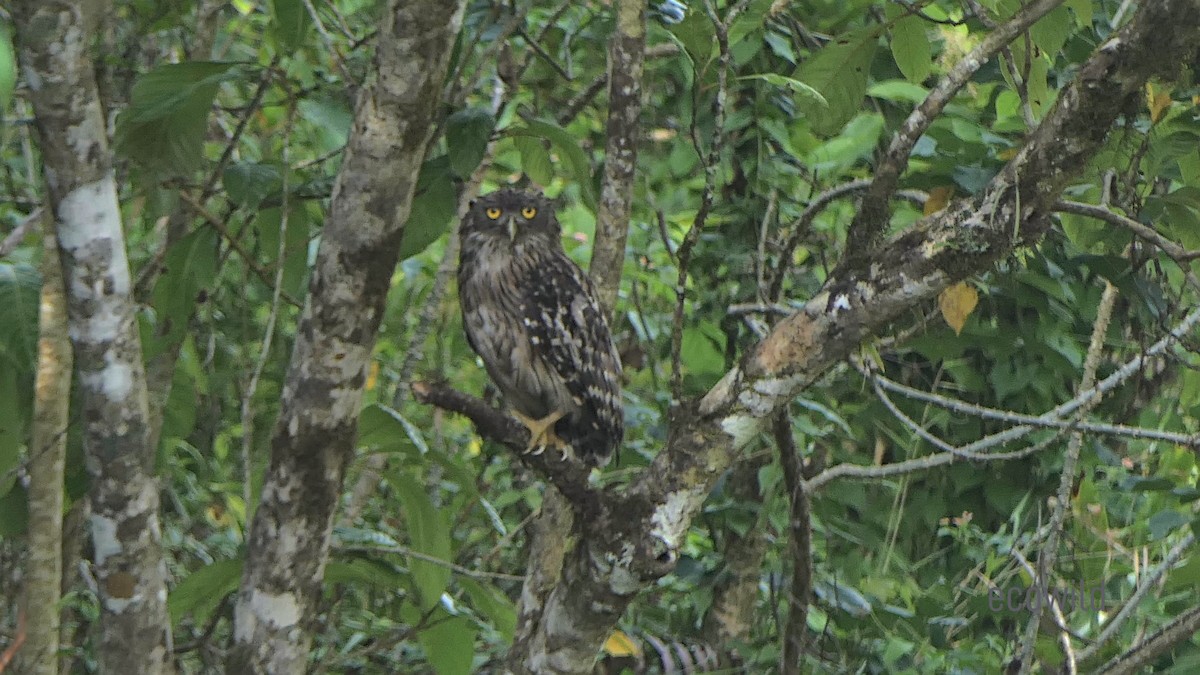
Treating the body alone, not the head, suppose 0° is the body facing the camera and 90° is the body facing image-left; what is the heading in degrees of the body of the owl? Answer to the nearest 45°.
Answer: approximately 45°

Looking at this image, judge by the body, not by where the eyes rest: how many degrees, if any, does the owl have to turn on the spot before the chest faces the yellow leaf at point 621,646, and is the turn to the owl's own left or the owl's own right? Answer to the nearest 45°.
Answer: approximately 45° to the owl's own left

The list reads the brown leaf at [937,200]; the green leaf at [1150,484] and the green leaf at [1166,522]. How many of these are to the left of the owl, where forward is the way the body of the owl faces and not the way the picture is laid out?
3

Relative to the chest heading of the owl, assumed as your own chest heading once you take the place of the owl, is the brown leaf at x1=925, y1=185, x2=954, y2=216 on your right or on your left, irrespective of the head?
on your left
